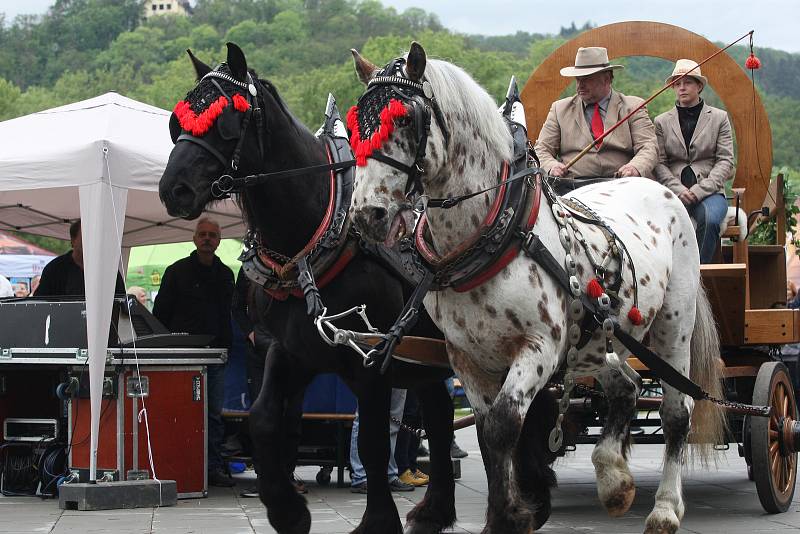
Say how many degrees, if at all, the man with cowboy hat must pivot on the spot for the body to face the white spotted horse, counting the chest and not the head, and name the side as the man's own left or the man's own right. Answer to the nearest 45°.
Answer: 0° — they already face it

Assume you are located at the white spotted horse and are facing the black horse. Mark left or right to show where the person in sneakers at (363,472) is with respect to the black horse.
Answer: right

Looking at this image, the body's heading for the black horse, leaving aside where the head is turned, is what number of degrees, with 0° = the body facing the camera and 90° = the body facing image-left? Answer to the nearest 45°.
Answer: approximately 45°

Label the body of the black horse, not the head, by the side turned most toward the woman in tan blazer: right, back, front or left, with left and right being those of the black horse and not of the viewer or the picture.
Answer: back

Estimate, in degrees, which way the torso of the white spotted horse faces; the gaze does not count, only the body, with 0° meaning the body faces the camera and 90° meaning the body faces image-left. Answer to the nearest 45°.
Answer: approximately 45°

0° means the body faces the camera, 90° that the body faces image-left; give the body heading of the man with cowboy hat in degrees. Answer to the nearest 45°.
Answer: approximately 0°

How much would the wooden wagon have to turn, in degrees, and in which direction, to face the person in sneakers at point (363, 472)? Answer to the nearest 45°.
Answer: approximately 45° to its right

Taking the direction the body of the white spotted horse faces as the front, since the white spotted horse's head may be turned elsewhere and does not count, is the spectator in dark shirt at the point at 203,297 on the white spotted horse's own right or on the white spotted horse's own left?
on the white spotted horse's own right

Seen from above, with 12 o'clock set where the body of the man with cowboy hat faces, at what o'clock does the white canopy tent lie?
The white canopy tent is roughly at 3 o'clock from the man with cowboy hat.

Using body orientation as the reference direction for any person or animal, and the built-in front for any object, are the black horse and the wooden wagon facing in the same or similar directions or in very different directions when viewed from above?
same or similar directions

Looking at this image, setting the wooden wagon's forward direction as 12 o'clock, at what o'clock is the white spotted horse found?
The white spotted horse is roughly at 11 o'clock from the wooden wagon.

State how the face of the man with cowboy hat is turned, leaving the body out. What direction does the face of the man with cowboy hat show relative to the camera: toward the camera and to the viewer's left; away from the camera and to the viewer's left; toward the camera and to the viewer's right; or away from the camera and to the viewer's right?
toward the camera and to the viewer's left

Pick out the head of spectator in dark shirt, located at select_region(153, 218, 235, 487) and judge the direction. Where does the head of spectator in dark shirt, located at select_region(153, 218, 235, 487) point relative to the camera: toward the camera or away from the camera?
toward the camera
